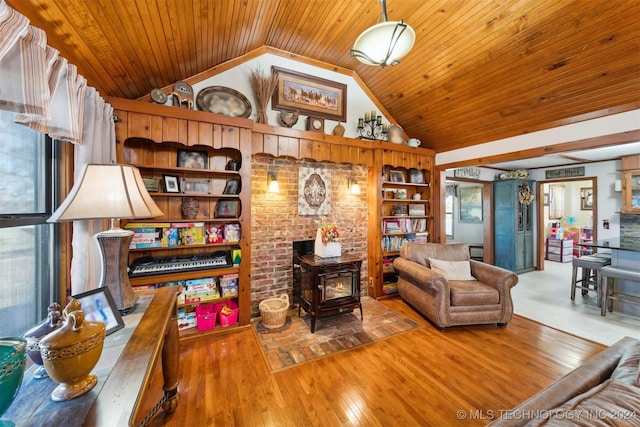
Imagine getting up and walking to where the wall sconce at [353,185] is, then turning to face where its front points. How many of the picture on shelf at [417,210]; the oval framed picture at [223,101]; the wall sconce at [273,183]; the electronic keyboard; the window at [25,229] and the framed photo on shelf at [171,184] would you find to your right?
5

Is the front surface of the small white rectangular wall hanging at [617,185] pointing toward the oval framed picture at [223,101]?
no

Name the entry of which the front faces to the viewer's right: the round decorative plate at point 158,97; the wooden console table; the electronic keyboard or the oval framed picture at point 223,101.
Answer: the wooden console table

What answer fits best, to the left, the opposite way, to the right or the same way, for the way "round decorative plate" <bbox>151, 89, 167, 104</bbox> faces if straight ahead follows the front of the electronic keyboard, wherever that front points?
the same way

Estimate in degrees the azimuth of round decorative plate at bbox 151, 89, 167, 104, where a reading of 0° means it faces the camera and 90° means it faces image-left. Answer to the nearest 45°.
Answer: approximately 0°

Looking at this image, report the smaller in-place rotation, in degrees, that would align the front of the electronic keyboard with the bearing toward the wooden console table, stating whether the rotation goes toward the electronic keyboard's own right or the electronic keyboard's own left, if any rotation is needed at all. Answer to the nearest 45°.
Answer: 0° — it already faces it

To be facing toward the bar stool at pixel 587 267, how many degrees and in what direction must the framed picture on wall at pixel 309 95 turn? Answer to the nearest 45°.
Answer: approximately 45° to its left

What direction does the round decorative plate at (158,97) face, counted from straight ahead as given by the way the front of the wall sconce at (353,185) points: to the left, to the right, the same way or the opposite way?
the same way

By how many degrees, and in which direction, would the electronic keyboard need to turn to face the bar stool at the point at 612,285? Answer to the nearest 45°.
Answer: approximately 45° to its left

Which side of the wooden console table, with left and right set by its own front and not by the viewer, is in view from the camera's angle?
right

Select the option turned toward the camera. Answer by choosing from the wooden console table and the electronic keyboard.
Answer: the electronic keyboard

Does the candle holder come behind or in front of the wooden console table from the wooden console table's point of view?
in front

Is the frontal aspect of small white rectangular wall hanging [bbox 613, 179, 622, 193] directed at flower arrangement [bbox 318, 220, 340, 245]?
no

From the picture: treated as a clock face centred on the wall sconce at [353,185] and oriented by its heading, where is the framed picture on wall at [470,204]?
The framed picture on wall is roughly at 9 o'clock from the wall sconce.

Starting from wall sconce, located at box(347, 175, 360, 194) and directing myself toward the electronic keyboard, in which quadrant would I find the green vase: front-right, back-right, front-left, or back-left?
front-left

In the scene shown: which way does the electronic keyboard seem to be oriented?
toward the camera

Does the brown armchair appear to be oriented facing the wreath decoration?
no
